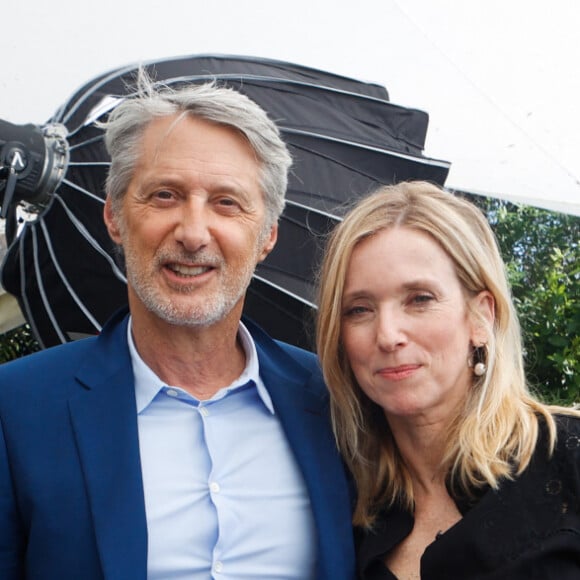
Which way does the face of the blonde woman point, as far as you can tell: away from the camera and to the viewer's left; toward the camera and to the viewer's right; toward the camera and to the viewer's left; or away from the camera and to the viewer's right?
toward the camera and to the viewer's left

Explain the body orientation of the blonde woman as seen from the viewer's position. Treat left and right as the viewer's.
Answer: facing the viewer and to the left of the viewer

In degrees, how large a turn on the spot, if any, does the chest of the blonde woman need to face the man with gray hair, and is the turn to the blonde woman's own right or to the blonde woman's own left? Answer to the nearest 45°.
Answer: approximately 45° to the blonde woman's own right
